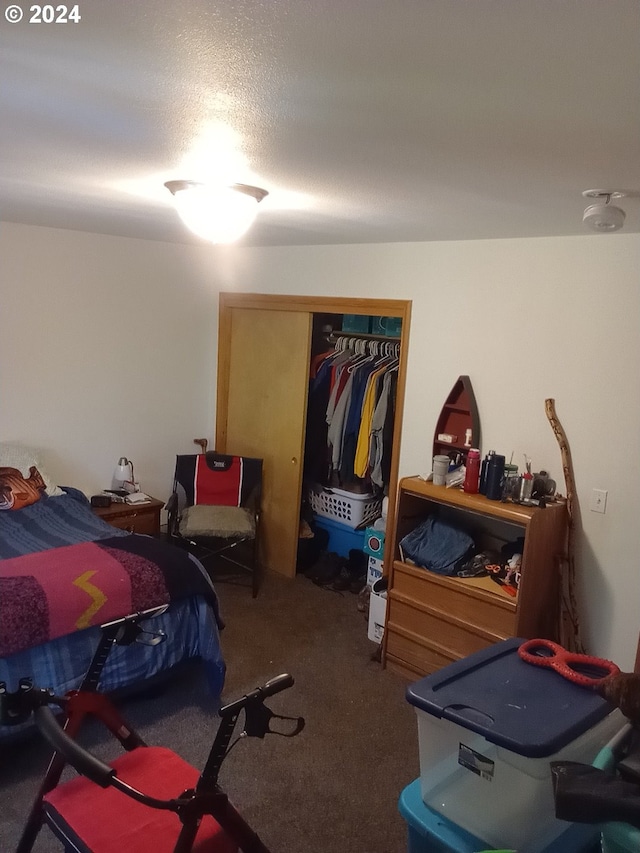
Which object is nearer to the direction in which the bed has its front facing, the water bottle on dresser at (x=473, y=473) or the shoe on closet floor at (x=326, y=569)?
the water bottle on dresser

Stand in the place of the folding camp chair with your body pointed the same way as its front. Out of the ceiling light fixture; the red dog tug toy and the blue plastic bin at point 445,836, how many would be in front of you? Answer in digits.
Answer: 3

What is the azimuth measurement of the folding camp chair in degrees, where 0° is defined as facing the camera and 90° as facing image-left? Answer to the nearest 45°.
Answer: approximately 0°

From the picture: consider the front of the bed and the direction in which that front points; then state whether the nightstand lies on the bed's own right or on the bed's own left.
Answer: on the bed's own left

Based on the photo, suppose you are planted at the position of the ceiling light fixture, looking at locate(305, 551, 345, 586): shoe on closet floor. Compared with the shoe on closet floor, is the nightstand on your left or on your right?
left

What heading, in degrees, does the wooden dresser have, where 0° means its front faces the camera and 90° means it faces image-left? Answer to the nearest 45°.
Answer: approximately 45°

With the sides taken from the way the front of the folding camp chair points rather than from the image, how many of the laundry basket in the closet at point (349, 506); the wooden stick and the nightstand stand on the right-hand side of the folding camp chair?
1
